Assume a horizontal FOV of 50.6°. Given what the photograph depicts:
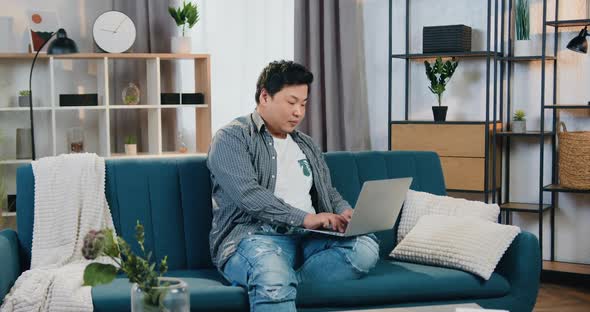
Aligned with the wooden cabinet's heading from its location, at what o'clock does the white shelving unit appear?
The white shelving unit is roughly at 3 o'clock from the wooden cabinet.

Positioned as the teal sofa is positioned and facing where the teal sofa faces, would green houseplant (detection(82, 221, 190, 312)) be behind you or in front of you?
in front

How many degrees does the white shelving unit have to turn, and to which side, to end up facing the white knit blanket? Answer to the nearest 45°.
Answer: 0° — it already faces it

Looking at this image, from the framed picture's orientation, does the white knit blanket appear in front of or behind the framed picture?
in front

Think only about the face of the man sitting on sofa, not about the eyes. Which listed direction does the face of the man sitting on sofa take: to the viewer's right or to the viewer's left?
to the viewer's right

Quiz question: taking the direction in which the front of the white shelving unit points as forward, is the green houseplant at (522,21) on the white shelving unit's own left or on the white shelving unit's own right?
on the white shelving unit's own left

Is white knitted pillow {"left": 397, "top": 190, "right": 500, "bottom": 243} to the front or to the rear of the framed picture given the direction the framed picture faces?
to the front

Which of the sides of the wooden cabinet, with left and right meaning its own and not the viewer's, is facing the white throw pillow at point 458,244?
front

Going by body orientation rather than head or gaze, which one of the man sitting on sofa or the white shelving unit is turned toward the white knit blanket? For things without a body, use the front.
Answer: the white shelving unit

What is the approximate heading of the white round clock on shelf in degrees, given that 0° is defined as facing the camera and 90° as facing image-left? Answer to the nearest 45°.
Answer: approximately 0°

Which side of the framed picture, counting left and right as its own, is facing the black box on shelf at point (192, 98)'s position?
left
